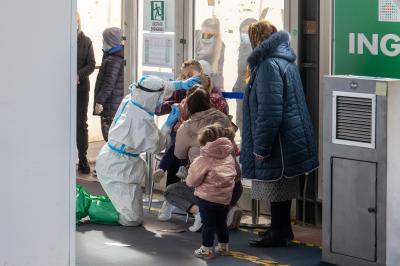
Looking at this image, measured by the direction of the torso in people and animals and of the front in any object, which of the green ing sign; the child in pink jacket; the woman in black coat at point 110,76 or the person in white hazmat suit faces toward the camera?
the green ing sign

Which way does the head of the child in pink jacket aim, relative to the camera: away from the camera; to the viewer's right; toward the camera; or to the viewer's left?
away from the camera

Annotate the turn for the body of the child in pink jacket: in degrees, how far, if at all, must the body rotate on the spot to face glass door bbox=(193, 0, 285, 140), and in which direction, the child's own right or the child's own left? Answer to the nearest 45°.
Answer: approximately 45° to the child's own right

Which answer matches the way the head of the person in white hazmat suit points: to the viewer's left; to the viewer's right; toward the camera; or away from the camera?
to the viewer's right

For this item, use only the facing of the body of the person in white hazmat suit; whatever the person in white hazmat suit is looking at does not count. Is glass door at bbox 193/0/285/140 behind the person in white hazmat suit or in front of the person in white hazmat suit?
in front

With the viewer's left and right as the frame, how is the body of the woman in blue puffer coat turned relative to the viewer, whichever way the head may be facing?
facing to the left of the viewer

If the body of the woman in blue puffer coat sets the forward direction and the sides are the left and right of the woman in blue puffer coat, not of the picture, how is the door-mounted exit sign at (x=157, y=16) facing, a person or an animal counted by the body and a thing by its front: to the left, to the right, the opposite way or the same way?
to the left

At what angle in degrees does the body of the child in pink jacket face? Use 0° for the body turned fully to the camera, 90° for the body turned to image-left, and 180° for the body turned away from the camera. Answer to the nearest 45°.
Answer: approximately 135°

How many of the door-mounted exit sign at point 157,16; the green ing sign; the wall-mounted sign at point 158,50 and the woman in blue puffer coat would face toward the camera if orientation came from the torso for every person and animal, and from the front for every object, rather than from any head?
3

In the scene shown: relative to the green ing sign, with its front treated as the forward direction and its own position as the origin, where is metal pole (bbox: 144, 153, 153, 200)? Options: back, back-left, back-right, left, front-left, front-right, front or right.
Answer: back-right

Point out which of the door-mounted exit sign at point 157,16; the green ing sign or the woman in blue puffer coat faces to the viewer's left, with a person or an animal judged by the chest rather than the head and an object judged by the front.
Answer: the woman in blue puffer coat
